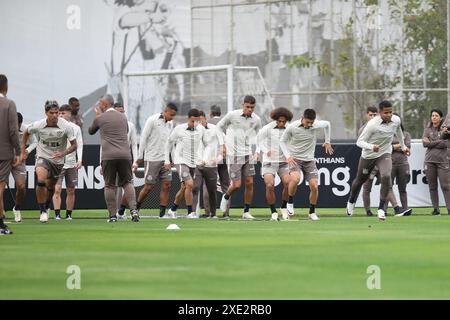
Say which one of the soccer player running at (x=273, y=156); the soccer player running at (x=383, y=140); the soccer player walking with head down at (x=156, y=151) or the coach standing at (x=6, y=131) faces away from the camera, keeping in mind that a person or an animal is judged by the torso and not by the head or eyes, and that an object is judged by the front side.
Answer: the coach standing

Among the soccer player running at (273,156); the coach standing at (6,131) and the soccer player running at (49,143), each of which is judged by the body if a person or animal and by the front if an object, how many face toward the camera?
2
